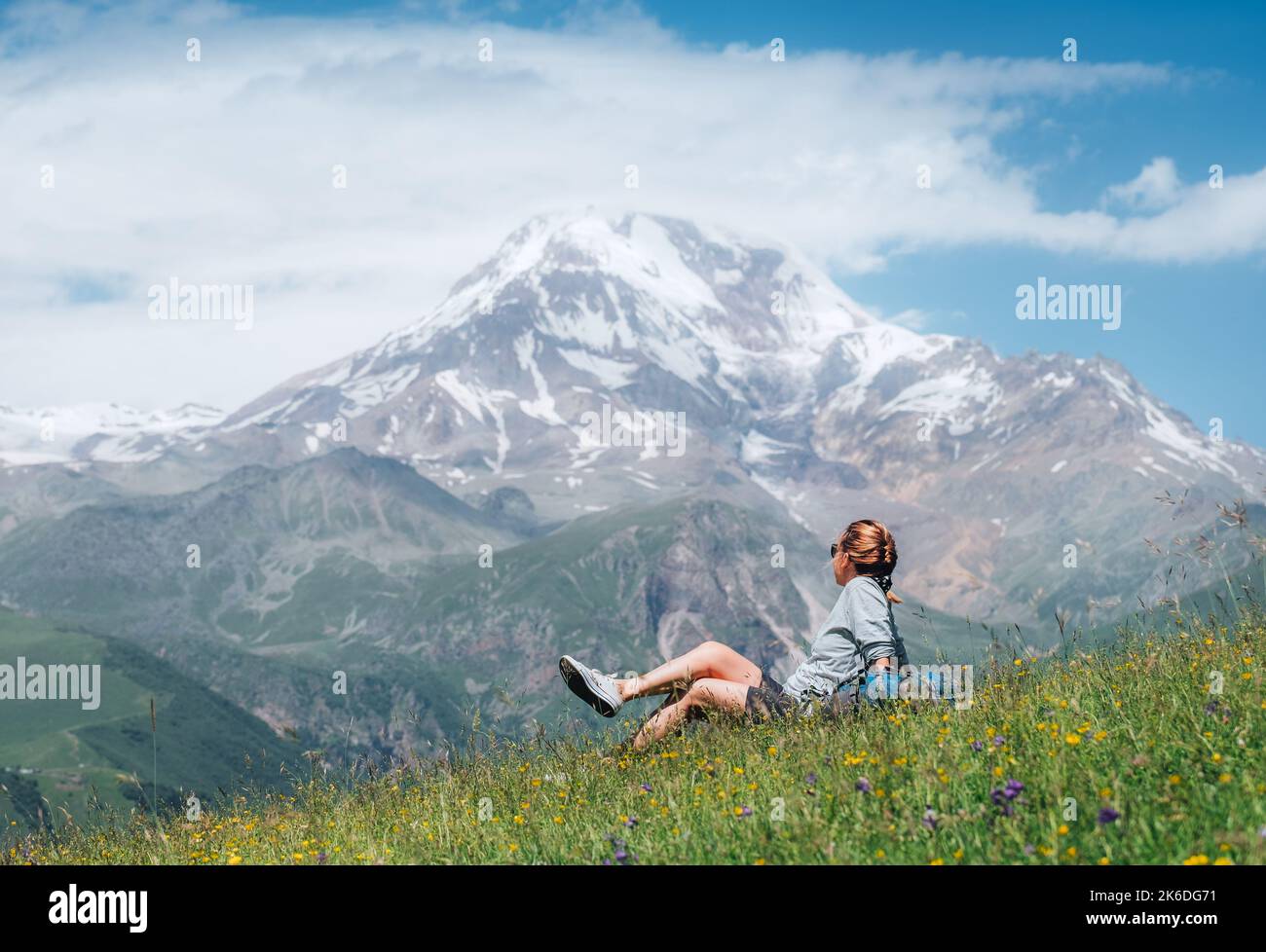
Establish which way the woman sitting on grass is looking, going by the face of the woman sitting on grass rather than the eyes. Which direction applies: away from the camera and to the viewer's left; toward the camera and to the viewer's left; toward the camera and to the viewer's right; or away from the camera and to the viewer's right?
away from the camera and to the viewer's left

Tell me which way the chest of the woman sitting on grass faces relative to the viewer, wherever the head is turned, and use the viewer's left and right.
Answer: facing to the left of the viewer

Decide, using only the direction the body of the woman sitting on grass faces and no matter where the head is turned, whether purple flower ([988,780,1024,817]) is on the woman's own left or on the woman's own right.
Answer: on the woman's own left
